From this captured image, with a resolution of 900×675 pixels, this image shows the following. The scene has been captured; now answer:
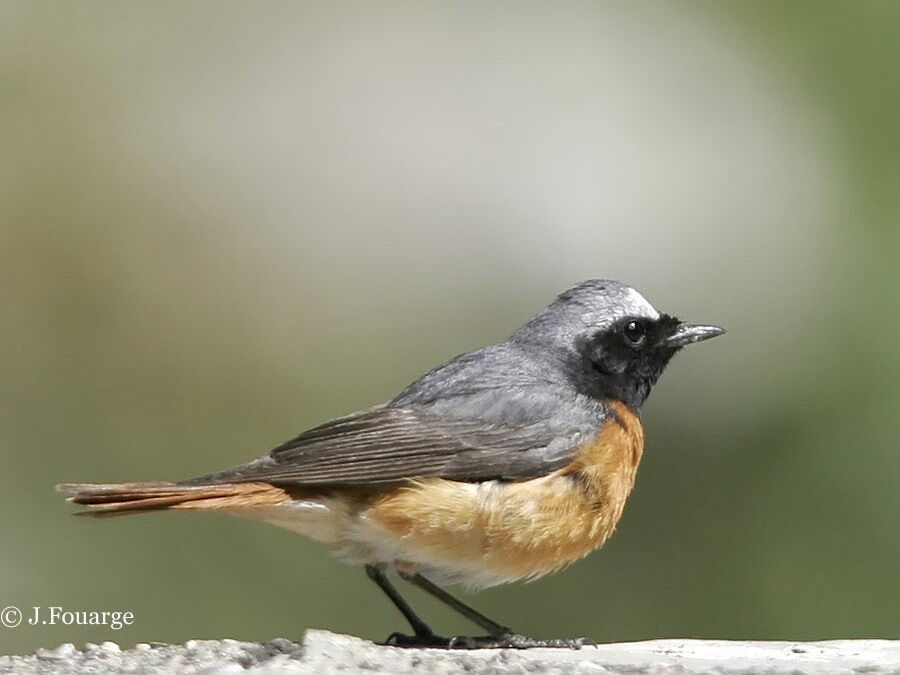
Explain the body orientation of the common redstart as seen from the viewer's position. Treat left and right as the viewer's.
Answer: facing to the right of the viewer
